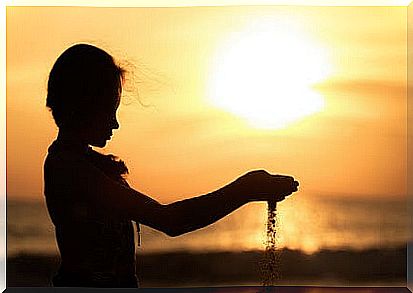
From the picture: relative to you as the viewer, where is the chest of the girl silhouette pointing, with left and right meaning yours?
facing to the right of the viewer

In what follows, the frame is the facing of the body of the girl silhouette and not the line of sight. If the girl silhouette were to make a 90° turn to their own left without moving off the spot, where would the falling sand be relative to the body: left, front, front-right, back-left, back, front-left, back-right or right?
right
